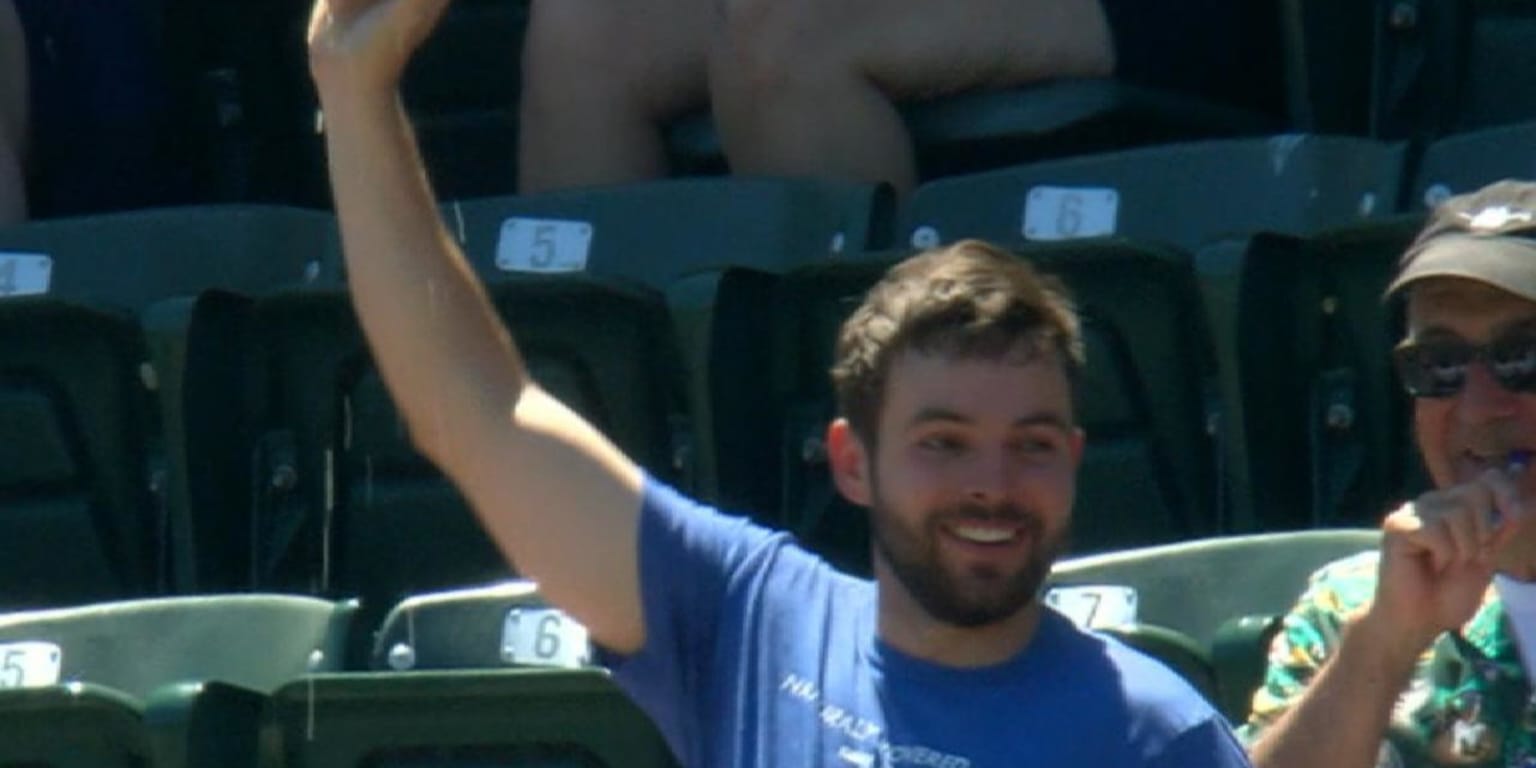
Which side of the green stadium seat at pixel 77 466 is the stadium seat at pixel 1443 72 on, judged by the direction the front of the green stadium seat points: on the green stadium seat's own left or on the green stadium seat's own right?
on the green stadium seat's own left

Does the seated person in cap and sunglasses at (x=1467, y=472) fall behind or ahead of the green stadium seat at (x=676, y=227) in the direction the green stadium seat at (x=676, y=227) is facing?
ahead

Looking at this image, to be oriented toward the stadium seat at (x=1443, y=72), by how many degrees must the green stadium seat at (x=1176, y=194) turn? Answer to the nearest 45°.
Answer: approximately 135° to its left

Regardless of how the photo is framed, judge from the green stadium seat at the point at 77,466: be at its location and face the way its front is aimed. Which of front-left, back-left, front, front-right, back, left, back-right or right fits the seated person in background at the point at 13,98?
back

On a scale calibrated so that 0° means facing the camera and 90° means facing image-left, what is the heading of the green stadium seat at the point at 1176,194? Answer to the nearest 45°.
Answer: approximately 0°

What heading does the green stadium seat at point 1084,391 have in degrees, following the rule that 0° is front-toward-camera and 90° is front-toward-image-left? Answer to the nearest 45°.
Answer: approximately 0°

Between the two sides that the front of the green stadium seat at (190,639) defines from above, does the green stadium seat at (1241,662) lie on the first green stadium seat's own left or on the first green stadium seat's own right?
on the first green stadium seat's own left

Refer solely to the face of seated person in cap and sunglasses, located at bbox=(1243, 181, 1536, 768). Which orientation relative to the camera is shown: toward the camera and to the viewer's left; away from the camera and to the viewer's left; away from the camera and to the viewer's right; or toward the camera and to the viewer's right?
toward the camera and to the viewer's left

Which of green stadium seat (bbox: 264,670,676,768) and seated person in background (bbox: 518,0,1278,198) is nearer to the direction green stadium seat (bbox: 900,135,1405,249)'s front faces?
the green stadium seat
